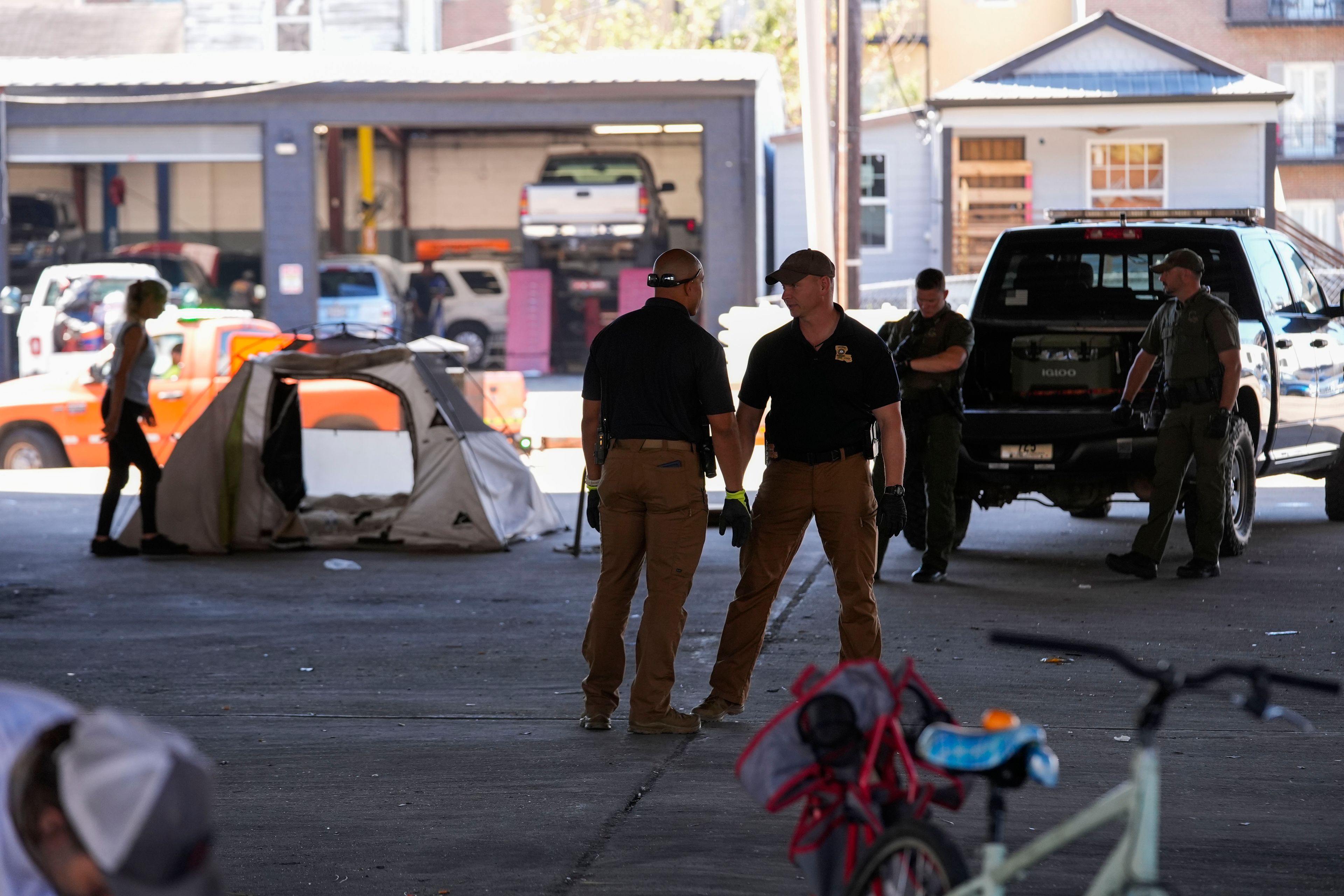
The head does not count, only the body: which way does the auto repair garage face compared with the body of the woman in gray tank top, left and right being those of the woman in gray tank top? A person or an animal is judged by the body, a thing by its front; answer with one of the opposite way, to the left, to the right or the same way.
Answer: to the right

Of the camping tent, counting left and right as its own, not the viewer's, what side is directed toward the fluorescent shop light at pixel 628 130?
back

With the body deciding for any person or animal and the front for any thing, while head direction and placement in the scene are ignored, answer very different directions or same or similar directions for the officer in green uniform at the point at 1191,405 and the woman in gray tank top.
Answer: very different directions

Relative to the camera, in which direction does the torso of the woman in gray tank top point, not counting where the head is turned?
to the viewer's right

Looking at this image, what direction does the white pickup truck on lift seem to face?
away from the camera

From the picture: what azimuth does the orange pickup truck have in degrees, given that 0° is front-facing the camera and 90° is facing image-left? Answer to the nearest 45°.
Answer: approximately 90°

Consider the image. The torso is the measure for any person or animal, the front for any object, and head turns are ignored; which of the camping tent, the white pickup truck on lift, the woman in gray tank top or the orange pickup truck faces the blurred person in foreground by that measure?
the camping tent

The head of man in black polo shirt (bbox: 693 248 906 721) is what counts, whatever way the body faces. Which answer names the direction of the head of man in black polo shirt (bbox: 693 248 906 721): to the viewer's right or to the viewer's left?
to the viewer's left
